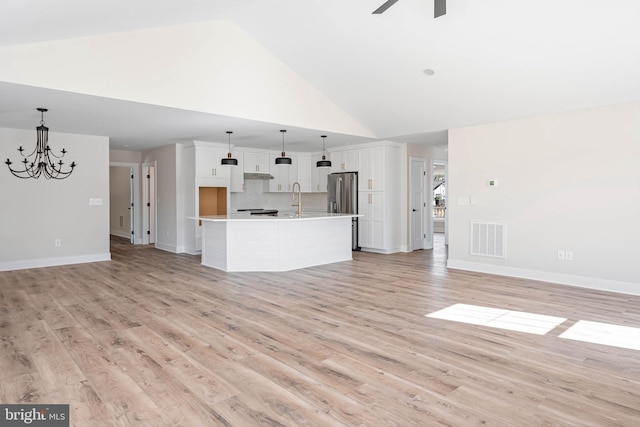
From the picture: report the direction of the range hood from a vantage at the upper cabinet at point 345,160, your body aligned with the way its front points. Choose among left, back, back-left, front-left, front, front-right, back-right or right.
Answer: right

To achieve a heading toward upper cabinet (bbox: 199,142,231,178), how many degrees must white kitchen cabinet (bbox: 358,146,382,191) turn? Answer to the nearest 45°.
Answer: approximately 45° to its right

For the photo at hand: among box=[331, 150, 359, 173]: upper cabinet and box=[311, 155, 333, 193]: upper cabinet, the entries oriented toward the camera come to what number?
2

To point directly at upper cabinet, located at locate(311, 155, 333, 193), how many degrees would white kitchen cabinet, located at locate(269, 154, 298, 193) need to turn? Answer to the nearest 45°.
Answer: approximately 90° to its left

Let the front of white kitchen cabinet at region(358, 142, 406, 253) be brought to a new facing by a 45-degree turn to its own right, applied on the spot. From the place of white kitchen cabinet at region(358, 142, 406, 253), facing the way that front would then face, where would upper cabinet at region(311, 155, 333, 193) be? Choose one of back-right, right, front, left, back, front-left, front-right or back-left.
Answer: front-right

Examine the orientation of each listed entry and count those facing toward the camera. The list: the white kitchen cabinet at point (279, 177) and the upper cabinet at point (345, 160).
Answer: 2

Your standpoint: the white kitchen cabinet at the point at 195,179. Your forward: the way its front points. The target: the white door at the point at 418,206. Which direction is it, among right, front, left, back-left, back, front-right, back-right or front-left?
front-left

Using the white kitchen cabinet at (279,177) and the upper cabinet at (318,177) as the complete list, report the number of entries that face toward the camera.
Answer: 2

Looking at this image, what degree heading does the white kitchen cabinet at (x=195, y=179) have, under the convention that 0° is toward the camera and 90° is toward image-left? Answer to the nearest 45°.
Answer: approximately 315°

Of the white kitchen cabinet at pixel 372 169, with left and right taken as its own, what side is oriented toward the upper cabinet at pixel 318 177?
right

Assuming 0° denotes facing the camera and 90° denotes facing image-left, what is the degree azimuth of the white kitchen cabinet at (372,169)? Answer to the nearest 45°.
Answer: approximately 45°

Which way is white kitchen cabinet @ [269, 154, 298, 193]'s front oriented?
toward the camera

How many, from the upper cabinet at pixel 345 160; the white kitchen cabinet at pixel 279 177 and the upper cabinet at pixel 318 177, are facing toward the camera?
3

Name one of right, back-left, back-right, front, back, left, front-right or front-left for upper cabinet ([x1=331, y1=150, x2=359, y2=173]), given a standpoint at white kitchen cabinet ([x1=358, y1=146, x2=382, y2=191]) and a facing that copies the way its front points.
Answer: right

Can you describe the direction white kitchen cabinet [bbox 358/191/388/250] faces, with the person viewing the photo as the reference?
facing the viewer and to the left of the viewer

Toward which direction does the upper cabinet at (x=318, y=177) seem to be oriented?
toward the camera
